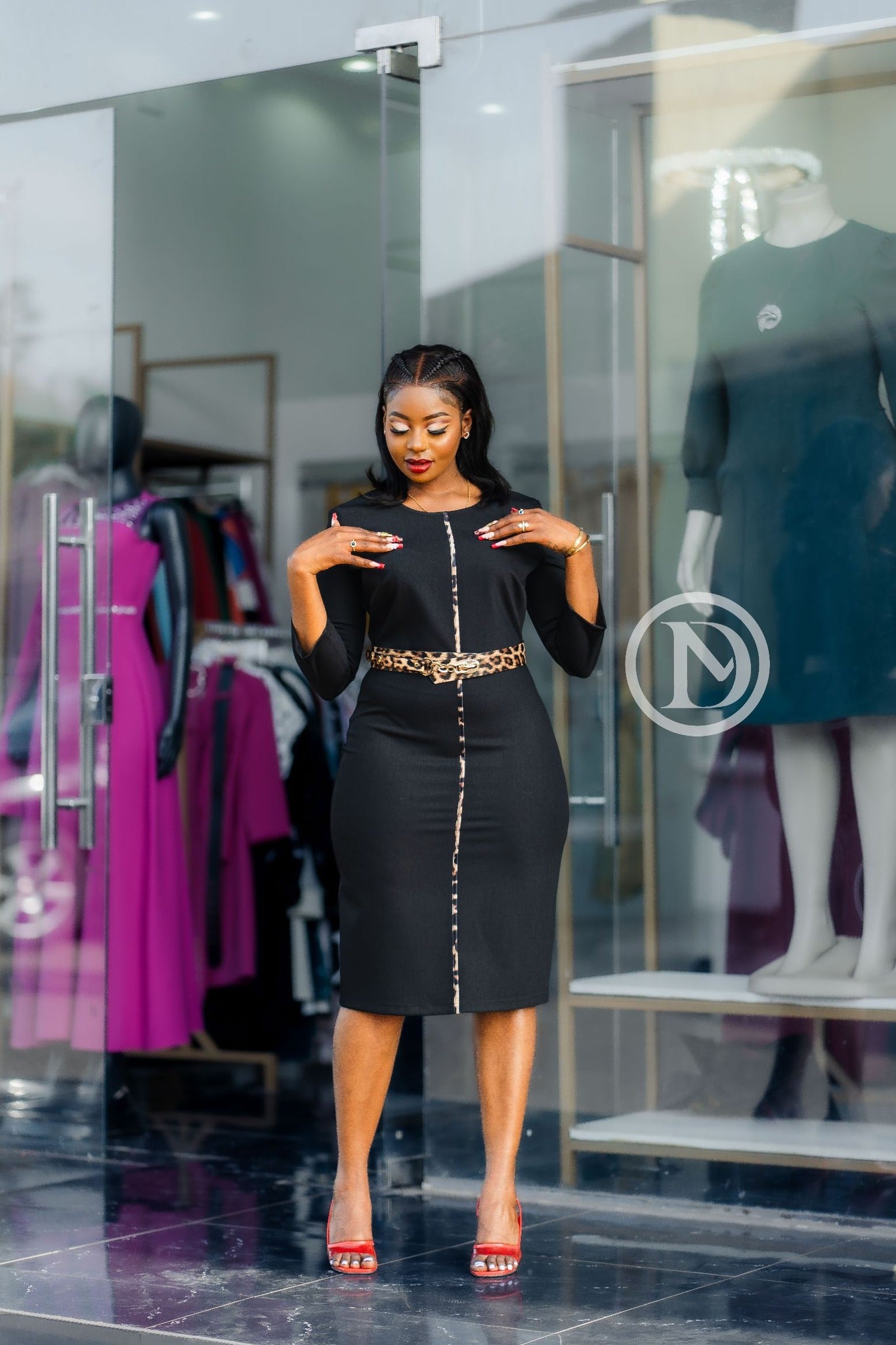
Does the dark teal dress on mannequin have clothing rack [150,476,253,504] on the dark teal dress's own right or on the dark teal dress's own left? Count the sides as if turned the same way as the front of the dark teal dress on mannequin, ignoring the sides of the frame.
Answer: on the dark teal dress's own right

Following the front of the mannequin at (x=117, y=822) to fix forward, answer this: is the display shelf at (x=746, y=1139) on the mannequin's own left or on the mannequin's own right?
on the mannequin's own left

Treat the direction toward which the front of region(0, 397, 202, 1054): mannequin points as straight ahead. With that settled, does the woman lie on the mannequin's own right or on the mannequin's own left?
on the mannequin's own left

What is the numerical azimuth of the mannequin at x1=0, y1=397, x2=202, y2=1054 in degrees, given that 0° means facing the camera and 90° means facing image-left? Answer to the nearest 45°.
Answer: approximately 45°

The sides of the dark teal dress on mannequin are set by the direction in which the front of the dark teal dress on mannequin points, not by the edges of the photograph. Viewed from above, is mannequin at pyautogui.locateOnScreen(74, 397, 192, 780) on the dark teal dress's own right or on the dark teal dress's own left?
on the dark teal dress's own right

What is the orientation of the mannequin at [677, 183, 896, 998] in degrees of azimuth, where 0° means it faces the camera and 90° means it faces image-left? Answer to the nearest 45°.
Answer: approximately 45°

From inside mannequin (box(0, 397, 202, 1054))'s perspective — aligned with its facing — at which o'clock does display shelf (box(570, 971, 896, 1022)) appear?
The display shelf is roughly at 9 o'clock from the mannequin.

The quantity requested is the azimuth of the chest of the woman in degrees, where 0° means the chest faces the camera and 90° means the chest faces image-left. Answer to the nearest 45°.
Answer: approximately 0°

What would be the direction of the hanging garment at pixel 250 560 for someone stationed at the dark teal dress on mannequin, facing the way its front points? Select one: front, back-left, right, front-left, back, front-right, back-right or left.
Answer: right

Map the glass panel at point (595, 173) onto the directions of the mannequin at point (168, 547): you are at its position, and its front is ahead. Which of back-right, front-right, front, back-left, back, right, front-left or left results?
left

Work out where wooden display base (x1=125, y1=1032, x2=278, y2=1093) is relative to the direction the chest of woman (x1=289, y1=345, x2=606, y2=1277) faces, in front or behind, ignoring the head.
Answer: behind
